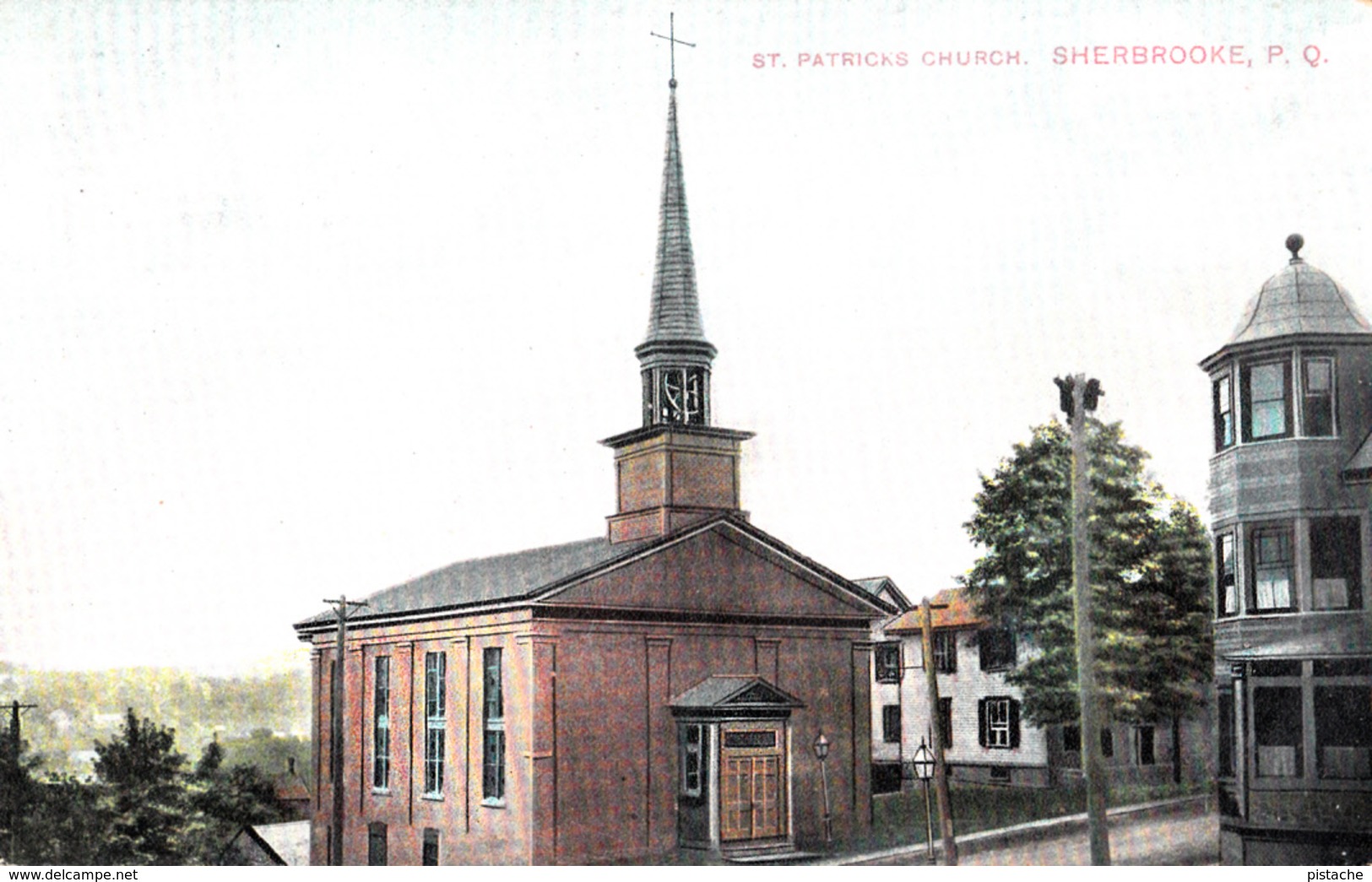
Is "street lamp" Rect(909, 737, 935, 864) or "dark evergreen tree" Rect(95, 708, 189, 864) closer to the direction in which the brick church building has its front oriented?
the street lamp

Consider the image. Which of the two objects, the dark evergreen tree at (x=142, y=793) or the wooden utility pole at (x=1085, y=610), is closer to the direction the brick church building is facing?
the wooden utility pole

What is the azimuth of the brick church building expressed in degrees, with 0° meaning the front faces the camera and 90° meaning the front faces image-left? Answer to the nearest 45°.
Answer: approximately 315°

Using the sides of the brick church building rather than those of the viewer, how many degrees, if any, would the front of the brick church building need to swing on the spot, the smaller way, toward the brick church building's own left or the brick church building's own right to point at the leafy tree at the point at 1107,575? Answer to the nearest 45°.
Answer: approximately 45° to the brick church building's own left

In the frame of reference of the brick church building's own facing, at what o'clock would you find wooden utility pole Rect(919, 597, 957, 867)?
The wooden utility pole is roughly at 11 o'clock from the brick church building.

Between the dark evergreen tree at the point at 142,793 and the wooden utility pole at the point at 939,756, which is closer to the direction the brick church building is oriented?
the wooden utility pole
